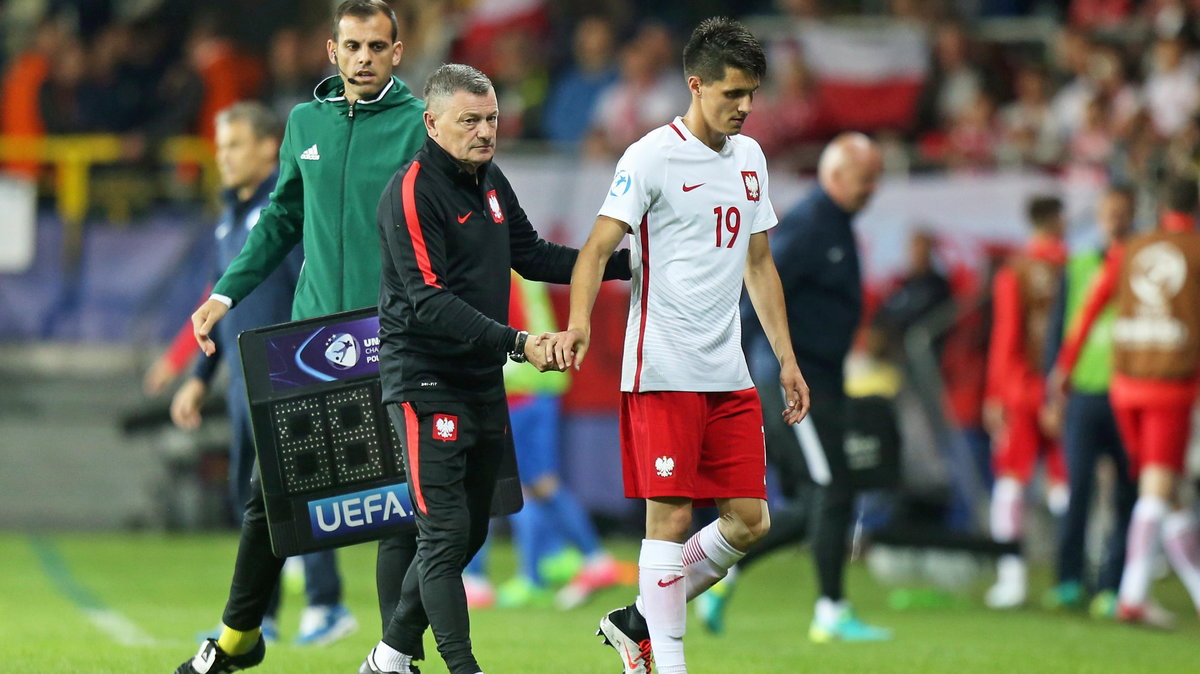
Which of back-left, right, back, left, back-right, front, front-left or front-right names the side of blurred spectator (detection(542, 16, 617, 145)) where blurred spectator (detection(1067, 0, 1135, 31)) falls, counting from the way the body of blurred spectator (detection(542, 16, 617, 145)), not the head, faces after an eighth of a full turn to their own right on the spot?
back-left

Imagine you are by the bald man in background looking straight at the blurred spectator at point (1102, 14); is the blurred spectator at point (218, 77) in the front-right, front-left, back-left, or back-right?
front-left

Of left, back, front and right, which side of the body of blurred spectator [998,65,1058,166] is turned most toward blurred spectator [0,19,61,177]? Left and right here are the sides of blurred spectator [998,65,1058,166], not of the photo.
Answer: right

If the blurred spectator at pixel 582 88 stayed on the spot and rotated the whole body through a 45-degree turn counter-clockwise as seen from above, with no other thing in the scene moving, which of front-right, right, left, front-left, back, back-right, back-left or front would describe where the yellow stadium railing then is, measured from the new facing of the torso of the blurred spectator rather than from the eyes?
back-right

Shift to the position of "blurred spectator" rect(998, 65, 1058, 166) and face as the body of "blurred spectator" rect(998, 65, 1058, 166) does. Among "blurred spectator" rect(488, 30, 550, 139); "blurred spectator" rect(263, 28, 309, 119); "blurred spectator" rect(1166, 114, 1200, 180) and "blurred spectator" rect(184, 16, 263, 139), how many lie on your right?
3

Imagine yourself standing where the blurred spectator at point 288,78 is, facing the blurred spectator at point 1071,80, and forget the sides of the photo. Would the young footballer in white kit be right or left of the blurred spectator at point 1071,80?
right

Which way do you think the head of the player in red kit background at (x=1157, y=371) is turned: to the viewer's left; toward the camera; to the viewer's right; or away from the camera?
away from the camera

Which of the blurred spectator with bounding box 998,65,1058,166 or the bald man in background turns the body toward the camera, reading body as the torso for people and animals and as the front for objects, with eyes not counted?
the blurred spectator

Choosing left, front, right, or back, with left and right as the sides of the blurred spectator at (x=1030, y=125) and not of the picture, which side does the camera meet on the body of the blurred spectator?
front

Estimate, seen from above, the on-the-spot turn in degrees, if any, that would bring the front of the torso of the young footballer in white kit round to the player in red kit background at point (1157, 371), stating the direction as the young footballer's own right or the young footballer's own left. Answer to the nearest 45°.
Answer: approximately 90° to the young footballer's own left

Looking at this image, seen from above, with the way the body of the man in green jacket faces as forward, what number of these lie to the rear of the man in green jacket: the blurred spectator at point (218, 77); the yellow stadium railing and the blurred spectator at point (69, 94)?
3

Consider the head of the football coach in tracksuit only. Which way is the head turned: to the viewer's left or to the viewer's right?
to the viewer's right

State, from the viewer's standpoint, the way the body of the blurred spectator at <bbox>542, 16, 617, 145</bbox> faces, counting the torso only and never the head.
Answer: toward the camera

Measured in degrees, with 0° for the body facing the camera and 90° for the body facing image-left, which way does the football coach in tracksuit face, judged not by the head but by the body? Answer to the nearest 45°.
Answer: approximately 315°
